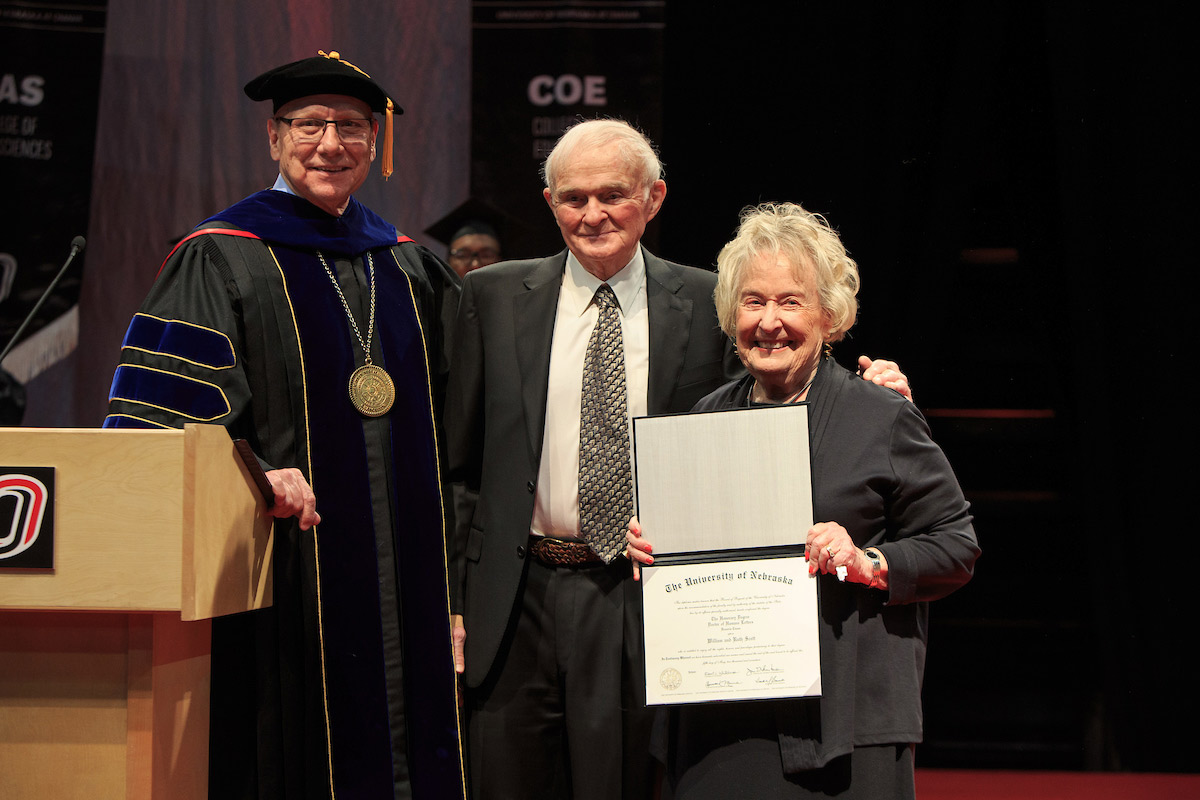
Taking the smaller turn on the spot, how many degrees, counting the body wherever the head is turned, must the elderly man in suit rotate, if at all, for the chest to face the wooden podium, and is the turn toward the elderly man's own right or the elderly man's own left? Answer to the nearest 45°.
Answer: approximately 45° to the elderly man's own right

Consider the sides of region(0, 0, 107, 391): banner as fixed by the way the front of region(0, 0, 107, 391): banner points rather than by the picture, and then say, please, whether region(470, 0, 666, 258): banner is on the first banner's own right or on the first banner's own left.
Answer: on the first banner's own left

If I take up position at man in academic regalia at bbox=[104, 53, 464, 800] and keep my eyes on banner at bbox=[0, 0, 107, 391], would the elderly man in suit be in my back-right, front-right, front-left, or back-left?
back-right

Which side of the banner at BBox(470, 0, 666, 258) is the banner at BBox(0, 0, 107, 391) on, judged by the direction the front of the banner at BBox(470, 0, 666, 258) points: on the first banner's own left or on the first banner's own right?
on the first banner's own right

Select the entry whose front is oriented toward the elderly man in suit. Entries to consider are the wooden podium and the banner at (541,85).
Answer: the banner

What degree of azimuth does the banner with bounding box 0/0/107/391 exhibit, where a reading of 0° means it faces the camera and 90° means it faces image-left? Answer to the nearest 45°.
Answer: approximately 0°
